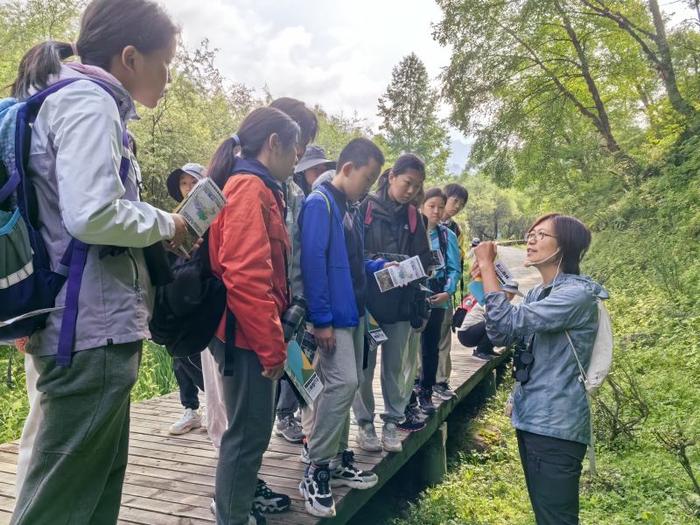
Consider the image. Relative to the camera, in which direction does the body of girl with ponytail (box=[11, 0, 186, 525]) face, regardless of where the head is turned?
to the viewer's right

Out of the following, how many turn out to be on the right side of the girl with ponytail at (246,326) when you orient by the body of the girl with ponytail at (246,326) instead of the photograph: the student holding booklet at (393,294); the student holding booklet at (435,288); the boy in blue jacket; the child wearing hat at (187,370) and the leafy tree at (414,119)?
0

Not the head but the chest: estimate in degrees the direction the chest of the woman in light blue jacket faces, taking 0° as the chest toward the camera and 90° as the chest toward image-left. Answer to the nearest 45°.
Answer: approximately 90°

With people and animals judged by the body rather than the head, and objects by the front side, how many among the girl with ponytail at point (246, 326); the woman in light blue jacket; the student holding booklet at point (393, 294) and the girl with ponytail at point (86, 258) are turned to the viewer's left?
1

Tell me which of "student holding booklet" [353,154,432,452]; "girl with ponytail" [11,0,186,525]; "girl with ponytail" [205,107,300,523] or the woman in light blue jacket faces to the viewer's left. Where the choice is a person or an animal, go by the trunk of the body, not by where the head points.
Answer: the woman in light blue jacket

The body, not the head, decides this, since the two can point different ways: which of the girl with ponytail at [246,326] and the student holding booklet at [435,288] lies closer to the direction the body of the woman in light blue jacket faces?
the girl with ponytail

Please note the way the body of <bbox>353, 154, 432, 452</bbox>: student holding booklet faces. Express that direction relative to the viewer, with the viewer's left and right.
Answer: facing the viewer and to the right of the viewer

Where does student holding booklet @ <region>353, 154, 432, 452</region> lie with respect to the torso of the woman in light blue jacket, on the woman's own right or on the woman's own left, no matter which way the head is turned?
on the woman's own right

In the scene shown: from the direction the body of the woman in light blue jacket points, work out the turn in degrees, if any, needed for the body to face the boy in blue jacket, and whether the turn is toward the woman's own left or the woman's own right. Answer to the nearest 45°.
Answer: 0° — they already face them

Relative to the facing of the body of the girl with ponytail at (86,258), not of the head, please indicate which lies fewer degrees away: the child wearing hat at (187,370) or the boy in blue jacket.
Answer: the boy in blue jacket

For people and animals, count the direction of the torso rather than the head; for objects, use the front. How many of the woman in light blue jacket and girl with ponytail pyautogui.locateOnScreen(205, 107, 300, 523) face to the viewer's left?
1

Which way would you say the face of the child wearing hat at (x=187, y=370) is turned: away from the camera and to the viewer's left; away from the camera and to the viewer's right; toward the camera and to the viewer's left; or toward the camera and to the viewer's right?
toward the camera and to the viewer's right

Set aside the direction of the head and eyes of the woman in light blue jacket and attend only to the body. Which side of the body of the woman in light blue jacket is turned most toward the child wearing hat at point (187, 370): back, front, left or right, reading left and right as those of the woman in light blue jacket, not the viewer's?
front

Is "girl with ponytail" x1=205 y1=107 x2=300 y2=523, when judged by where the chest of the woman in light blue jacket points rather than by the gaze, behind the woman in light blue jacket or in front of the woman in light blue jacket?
in front

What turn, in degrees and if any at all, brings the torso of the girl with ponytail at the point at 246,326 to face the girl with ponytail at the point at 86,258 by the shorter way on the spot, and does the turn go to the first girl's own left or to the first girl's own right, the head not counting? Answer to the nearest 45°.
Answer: approximately 135° to the first girl's own right
